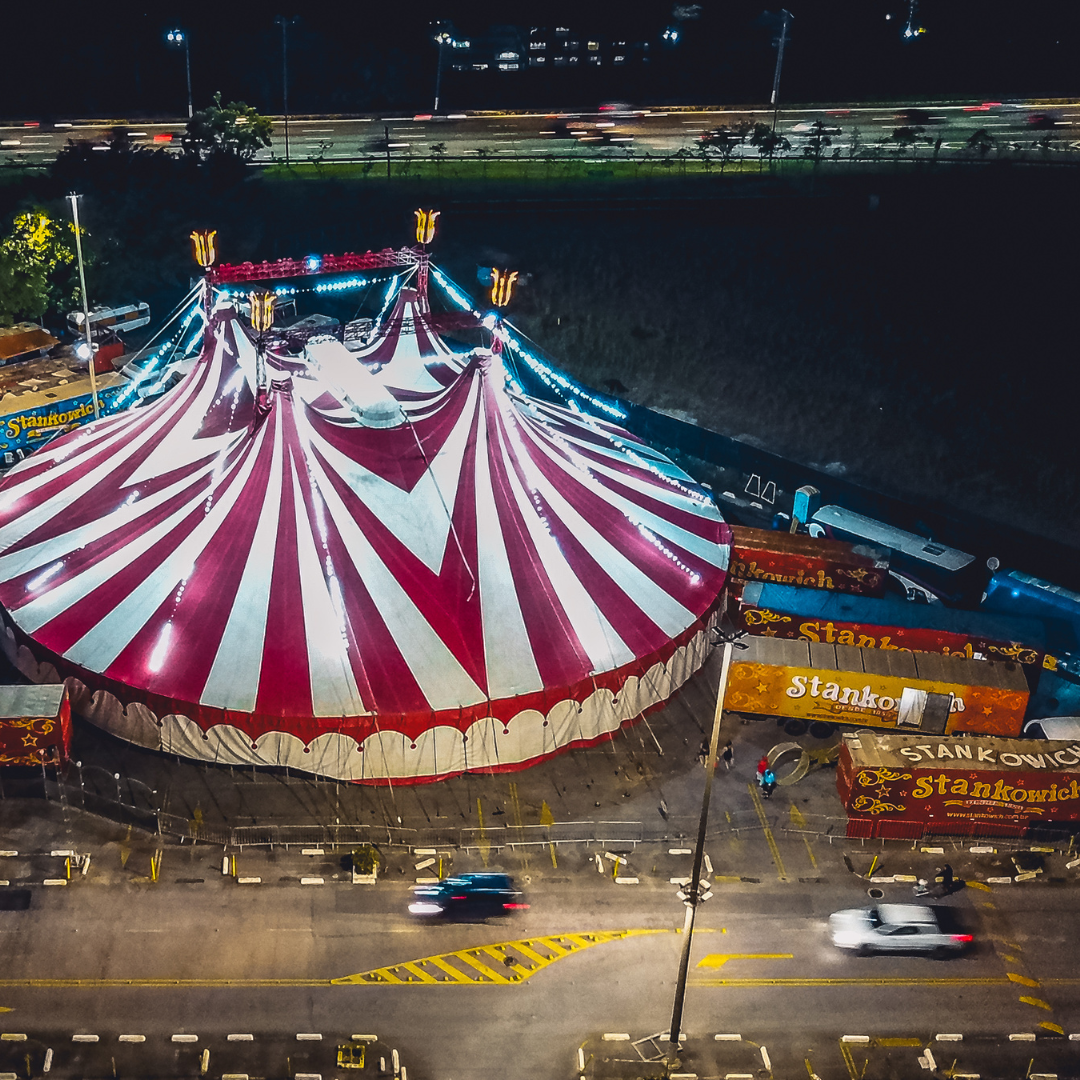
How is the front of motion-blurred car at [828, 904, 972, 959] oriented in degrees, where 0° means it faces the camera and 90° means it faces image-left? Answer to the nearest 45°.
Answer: approximately 90°

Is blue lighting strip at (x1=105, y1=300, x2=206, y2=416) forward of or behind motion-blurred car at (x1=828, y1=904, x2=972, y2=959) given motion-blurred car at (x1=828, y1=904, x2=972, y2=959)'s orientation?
forward

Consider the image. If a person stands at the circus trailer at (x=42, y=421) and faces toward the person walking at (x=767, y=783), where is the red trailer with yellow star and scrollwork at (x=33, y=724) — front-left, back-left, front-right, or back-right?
front-right

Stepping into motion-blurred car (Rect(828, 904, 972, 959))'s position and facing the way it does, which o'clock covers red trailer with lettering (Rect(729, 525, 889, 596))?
The red trailer with lettering is roughly at 2 o'clock from the motion-blurred car.

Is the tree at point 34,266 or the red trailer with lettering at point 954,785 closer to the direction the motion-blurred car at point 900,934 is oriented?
the tree

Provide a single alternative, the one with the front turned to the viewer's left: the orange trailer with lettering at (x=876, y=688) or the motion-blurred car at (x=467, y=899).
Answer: the motion-blurred car

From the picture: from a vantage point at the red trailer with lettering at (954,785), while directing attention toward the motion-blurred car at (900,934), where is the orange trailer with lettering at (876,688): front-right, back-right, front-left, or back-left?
back-right

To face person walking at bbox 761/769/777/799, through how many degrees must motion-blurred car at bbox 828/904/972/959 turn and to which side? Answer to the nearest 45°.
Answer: approximately 45° to its right

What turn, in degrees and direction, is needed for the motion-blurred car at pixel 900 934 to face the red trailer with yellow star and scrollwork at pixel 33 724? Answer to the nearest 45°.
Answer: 0° — it already faces it

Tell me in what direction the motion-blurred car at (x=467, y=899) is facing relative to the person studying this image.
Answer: facing to the left of the viewer

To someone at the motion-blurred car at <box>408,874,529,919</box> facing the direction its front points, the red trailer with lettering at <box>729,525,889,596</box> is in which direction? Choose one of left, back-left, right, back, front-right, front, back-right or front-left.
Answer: back-right

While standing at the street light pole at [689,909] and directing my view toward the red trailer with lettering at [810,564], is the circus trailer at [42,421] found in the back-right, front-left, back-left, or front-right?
front-left
